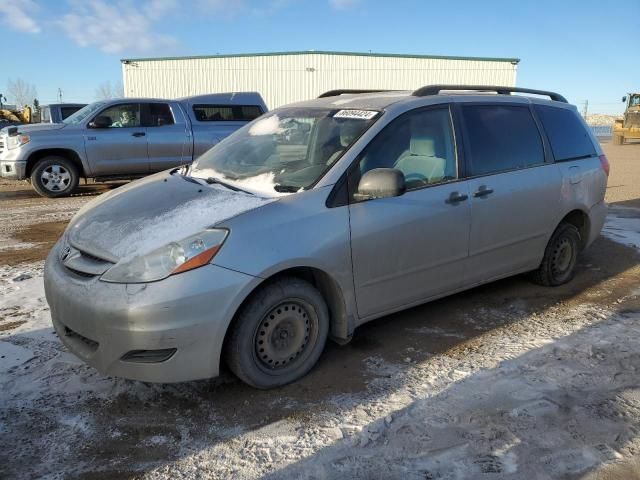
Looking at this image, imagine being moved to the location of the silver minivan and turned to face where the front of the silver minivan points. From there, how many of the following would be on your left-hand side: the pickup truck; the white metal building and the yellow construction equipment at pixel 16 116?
0

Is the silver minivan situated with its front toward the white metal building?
no

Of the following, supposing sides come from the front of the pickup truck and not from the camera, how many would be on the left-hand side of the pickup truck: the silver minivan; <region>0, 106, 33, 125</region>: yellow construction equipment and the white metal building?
1

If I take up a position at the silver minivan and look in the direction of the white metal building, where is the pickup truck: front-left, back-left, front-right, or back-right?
front-left

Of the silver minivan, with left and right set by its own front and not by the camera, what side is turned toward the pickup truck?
right

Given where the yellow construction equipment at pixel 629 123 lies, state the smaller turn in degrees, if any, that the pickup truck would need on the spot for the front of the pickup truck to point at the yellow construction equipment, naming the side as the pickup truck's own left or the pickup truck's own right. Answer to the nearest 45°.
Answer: approximately 135° to the pickup truck's own right

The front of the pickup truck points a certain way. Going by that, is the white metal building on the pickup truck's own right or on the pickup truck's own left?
on the pickup truck's own right

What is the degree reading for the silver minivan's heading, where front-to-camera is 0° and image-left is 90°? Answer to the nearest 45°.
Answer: approximately 45°

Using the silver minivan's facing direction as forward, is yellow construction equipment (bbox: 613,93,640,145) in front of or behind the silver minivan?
behind

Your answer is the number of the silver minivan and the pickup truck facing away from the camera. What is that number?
0

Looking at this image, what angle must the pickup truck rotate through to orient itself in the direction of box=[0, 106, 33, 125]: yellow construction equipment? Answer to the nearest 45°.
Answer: approximately 90° to its right

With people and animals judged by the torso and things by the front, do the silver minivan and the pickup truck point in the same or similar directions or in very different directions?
same or similar directions

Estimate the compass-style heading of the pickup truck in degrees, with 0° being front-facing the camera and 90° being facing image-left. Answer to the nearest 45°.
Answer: approximately 90°

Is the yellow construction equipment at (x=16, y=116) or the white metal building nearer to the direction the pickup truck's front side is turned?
the yellow construction equipment

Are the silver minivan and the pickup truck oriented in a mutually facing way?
no

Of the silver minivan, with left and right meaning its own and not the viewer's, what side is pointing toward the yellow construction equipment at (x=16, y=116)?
right

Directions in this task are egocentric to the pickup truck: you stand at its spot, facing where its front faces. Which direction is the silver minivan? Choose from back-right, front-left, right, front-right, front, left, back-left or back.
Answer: left
